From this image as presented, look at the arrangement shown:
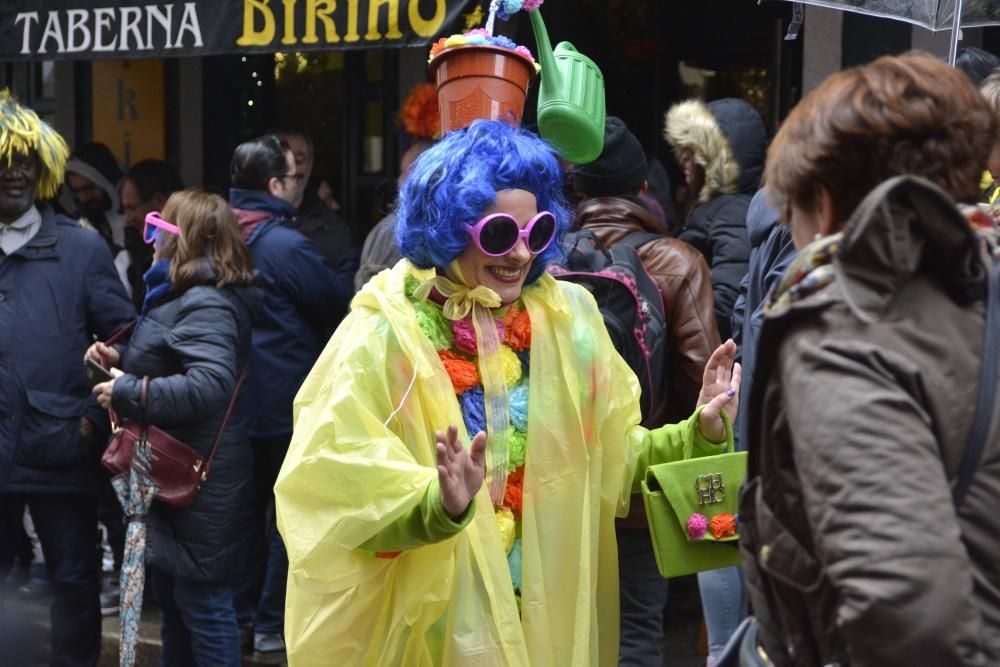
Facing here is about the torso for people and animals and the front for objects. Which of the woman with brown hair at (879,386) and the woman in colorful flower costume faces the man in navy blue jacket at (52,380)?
the woman with brown hair

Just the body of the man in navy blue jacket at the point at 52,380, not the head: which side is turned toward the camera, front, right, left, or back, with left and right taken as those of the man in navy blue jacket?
front

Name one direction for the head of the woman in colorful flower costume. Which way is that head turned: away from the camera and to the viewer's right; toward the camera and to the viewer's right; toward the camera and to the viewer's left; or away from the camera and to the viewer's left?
toward the camera and to the viewer's right

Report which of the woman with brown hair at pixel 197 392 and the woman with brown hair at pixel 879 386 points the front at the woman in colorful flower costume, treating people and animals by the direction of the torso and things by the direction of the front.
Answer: the woman with brown hair at pixel 879 386

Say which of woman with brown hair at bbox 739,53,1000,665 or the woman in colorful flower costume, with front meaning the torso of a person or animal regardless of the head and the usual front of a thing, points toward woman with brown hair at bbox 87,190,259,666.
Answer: woman with brown hair at bbox 739,53,1000,665

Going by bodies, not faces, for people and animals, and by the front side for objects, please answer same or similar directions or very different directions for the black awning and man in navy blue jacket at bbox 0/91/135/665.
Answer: same or similar directions

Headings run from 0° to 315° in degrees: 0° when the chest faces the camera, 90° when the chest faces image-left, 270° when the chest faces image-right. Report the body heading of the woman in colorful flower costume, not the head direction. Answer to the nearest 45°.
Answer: approximately 315°

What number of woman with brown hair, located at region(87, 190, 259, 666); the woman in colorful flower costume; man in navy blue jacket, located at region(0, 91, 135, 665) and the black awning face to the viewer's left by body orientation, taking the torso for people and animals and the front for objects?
1

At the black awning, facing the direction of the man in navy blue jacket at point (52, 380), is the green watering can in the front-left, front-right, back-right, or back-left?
front-left

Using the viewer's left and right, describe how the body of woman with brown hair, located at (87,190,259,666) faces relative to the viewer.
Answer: facing to the left of the viewer

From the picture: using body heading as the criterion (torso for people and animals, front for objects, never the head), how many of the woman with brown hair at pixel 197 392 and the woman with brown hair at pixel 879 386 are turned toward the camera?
0

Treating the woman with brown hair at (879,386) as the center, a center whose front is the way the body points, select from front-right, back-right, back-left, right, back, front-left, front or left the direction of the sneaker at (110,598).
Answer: front
